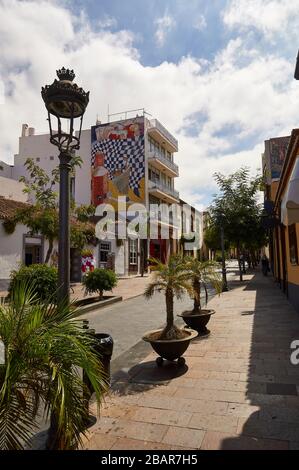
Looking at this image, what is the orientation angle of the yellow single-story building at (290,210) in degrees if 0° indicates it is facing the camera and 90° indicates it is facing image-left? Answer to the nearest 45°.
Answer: approximately 90°

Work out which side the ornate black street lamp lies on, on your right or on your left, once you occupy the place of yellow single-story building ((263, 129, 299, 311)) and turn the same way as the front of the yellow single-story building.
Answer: on your left

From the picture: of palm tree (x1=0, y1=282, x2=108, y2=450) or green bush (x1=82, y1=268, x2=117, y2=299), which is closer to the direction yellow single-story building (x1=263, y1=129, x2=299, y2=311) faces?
the green bush

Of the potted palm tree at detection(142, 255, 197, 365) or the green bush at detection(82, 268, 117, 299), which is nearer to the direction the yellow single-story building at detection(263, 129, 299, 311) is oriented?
the green bush

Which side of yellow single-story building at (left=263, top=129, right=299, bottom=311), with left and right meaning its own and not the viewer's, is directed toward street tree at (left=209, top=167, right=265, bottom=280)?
right

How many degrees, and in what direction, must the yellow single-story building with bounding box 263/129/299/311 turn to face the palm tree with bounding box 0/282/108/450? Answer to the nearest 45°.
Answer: approximately 90° to its left

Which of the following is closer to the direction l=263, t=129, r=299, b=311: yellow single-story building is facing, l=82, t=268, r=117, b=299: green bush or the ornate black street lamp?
the green bush

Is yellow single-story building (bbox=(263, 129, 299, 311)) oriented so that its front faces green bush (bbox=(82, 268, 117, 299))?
yes
